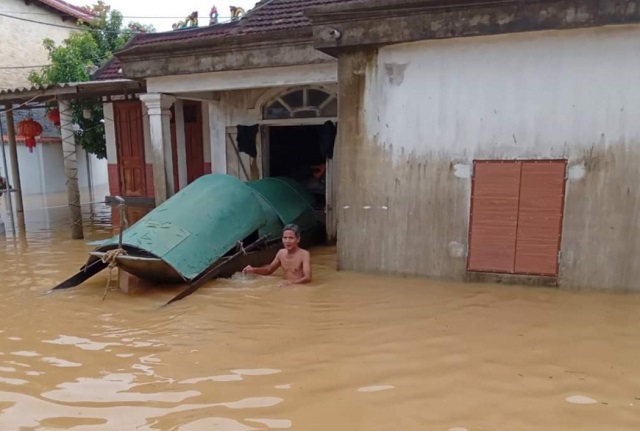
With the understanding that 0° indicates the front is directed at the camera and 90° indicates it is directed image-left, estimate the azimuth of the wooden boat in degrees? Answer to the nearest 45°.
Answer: approximately 45°

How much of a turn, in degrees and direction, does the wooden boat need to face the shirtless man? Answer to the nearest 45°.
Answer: approximately 135° to its left

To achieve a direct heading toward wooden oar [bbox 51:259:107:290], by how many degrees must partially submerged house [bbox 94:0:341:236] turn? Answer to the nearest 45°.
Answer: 0° — it already faces it

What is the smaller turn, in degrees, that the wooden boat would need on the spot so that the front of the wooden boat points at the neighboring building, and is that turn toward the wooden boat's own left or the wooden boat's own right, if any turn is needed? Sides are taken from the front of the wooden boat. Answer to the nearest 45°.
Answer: approximately 135° to the wooden boat's own right

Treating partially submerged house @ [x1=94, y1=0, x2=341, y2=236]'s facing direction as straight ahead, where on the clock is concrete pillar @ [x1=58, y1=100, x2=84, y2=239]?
The concrete pillar is roughly at 2 o'clock from the partially submerged house.

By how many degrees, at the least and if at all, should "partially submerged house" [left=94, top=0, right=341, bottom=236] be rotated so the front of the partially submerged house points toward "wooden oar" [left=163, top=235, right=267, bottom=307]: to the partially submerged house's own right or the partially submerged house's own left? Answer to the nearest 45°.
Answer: approximately 45° to the partially submerged house's own left

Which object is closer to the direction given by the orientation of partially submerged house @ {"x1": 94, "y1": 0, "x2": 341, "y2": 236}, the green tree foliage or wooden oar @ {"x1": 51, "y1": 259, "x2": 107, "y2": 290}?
the wooden oar

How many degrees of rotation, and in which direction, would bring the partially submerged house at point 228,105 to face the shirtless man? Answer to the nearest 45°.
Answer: approximately 45° to its left
